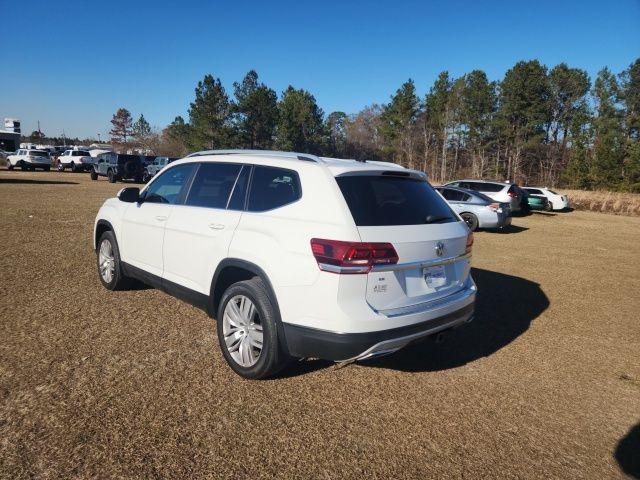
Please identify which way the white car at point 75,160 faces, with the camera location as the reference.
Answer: facing away from the viewer and to the left of the viewer

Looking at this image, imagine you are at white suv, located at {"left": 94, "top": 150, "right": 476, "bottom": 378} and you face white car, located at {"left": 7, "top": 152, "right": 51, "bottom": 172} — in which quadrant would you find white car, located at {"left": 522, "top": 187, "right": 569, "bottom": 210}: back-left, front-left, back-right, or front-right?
front-right

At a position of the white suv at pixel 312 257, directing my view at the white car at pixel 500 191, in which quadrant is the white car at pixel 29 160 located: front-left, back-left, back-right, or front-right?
front-left

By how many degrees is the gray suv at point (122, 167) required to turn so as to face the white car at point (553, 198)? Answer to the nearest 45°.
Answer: approximately 180°

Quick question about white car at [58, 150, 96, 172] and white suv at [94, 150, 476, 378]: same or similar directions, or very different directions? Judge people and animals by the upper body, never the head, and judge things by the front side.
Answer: same or similar directions

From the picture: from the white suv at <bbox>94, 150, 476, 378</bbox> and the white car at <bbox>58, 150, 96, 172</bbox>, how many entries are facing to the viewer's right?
0

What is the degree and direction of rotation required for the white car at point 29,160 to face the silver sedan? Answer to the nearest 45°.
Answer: approximately 135° to its left

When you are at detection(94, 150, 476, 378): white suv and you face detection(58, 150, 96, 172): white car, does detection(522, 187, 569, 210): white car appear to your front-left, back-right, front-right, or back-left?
front-right

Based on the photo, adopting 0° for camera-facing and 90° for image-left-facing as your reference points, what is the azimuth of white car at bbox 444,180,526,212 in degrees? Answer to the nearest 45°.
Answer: approximately 135°
